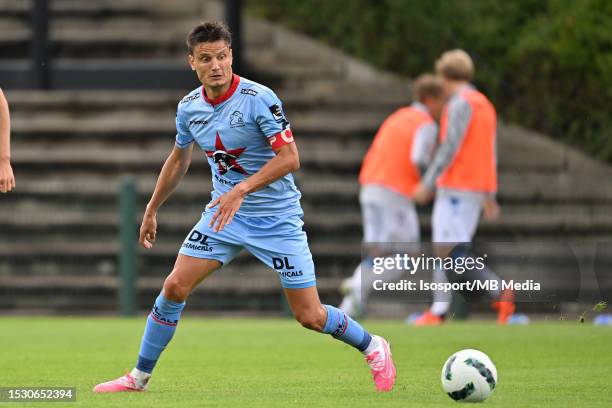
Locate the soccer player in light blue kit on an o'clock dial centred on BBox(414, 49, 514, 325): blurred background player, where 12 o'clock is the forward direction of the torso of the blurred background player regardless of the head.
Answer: The soccer player in light blue kit is roughly at 8 o'clock from the blurred background player.

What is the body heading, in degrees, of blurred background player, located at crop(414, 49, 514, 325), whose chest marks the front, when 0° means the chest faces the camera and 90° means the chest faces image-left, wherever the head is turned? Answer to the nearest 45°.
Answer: approximately 135°

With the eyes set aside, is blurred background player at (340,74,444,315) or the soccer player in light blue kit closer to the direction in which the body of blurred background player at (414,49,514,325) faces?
the blurred background player

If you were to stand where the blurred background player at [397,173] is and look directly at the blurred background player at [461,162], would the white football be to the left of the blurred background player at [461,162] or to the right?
right

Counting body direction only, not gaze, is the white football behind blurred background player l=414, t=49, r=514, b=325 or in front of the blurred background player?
behind
